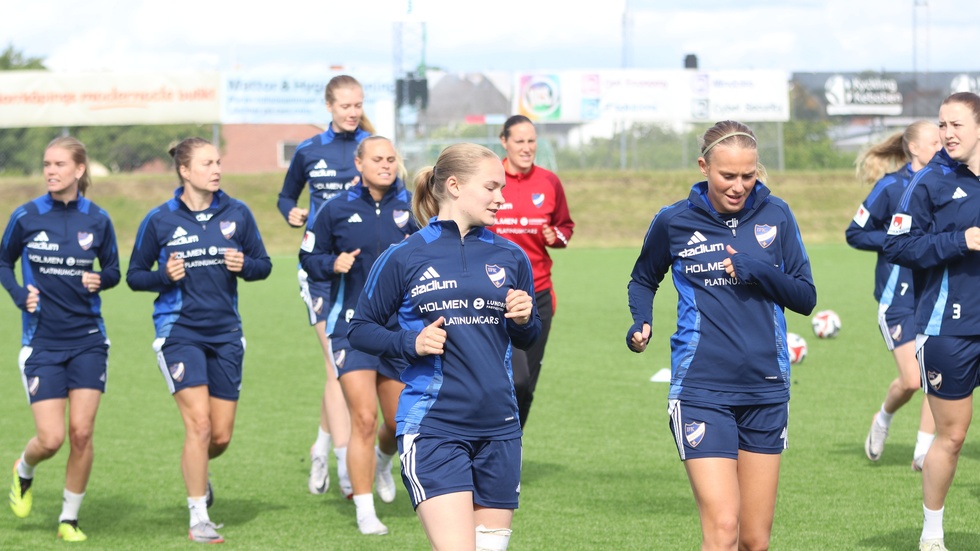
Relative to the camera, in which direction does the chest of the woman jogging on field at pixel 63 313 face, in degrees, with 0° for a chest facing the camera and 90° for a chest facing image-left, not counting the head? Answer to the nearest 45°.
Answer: approximately 0°

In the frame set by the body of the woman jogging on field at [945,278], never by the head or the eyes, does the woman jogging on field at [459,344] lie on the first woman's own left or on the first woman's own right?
on the first woman's own right

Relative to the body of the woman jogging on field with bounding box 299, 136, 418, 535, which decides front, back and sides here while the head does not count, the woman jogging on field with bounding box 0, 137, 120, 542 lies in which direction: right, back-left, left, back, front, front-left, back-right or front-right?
back-right

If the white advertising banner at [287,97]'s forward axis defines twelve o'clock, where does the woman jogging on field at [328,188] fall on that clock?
The woman jogging on field is roughly at 12 o'clock from the white advertising banner.

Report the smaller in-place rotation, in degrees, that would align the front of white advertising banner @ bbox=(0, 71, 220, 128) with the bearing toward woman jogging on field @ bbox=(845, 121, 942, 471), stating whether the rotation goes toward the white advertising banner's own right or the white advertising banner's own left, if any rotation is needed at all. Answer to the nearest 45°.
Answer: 0° — it already faces them
